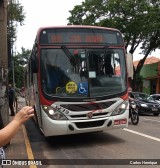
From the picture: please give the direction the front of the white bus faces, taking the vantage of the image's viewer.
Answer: facing the viewer

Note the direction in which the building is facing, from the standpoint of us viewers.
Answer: facing the viewer and to the left of the viewer

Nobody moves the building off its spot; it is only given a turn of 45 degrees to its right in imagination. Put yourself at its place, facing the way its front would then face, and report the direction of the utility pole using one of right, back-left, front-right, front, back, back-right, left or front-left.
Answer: left

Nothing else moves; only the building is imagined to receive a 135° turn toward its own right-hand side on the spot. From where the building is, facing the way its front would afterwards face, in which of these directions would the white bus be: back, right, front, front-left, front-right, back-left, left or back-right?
back
